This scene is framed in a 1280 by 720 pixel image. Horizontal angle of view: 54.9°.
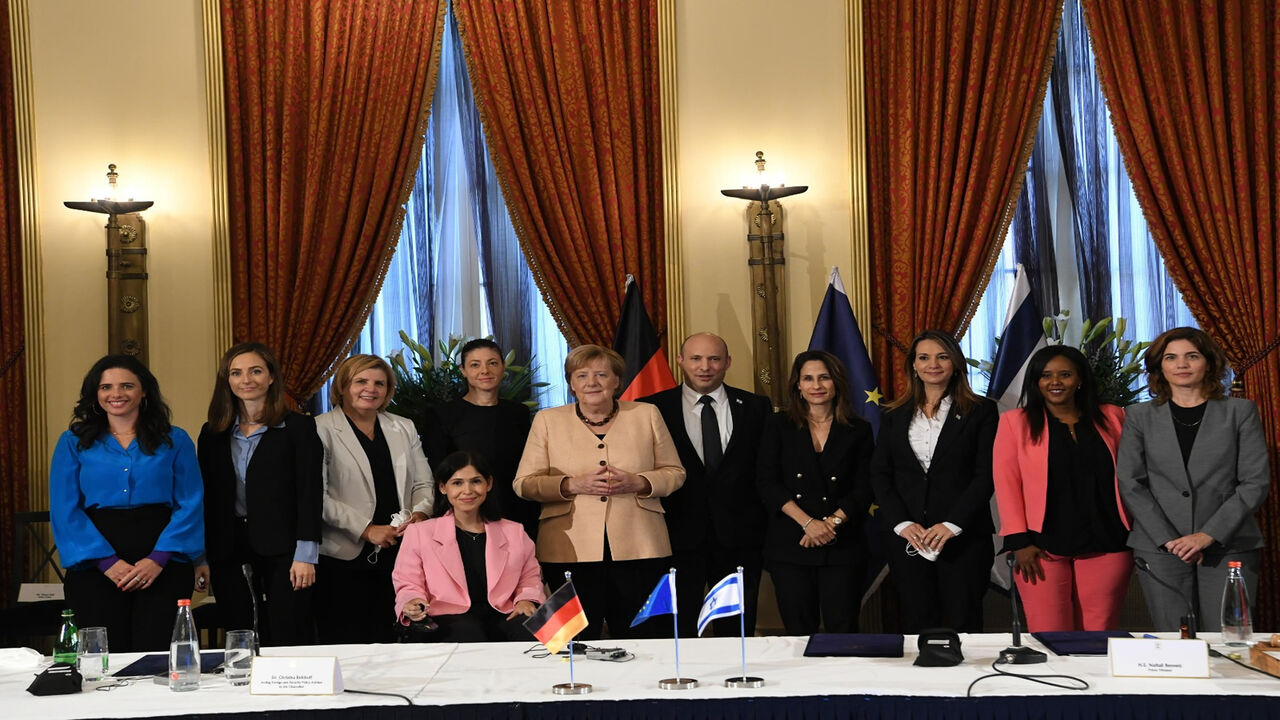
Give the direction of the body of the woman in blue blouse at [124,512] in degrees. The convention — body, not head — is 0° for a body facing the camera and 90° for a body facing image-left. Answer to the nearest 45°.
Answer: approximately 0°

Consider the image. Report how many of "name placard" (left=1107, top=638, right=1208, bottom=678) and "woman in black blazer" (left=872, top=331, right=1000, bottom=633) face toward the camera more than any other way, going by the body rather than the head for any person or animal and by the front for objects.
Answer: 2

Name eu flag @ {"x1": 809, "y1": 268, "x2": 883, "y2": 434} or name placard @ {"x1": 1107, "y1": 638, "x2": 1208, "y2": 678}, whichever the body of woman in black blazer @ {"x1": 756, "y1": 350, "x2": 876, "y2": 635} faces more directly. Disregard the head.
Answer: the name placard

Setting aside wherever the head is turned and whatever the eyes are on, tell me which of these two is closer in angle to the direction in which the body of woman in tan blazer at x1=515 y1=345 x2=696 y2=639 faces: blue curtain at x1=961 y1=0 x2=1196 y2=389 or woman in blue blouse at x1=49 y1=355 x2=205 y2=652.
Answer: the woman in blue blouse

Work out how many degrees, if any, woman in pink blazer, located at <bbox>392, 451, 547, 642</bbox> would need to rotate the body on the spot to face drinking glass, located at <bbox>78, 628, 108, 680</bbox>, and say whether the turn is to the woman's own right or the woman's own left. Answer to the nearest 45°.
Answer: approximately 45° to the woman's own right

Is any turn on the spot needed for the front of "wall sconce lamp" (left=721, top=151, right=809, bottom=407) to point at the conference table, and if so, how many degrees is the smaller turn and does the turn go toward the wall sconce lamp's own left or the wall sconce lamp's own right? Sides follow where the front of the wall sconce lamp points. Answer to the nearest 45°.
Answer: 0° — it already faces it

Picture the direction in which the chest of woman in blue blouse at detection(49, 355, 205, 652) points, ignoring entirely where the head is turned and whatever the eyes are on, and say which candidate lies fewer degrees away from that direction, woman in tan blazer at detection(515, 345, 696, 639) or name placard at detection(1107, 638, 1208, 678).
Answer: the name placard

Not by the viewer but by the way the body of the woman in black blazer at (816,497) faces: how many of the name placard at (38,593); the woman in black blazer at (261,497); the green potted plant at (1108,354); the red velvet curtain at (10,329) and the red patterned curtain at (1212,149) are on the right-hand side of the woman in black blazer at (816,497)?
3
